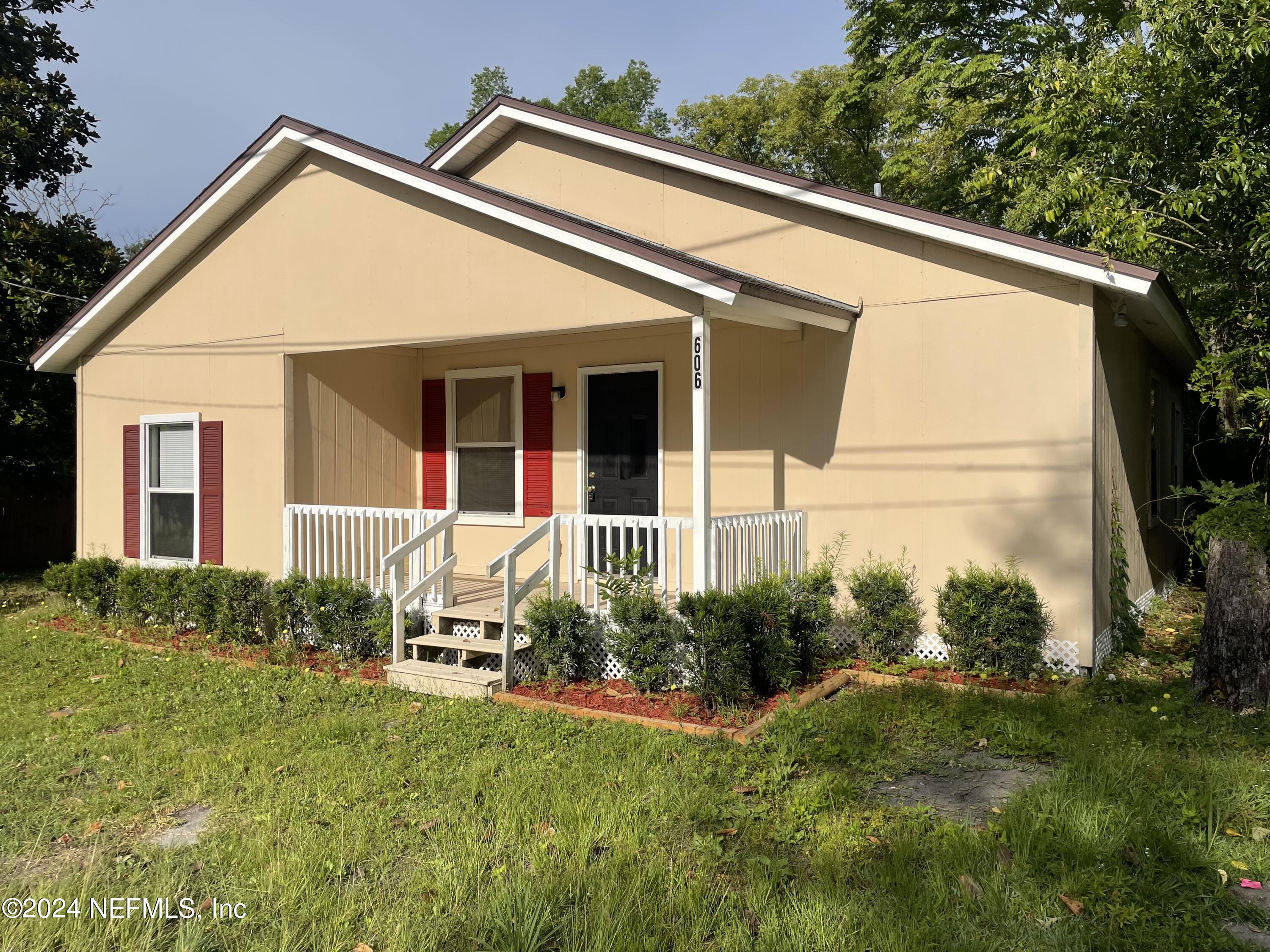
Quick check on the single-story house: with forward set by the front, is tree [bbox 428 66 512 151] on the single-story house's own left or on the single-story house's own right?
on the single-story house's own right

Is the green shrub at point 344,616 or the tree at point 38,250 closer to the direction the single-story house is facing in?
the green shrub

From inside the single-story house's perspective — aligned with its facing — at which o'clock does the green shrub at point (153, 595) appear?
The green shrub is roughly at 2 o'clock from the single-story house.

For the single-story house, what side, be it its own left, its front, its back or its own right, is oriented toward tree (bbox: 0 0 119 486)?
right

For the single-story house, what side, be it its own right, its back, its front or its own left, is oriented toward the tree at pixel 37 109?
right

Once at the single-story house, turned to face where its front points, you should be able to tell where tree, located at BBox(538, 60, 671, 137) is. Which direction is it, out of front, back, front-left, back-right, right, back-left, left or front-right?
back-right

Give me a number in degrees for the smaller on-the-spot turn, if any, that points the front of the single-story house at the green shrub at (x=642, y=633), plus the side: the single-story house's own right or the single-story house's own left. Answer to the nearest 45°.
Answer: approximately 45° to the single-story house's own left

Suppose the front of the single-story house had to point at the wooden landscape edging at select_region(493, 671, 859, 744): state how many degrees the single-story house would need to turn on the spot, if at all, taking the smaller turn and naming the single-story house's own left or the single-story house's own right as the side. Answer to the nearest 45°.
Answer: approximately 45° to the single-story house's own left

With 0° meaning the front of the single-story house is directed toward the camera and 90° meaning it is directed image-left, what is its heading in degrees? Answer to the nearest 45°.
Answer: approximately 45°
